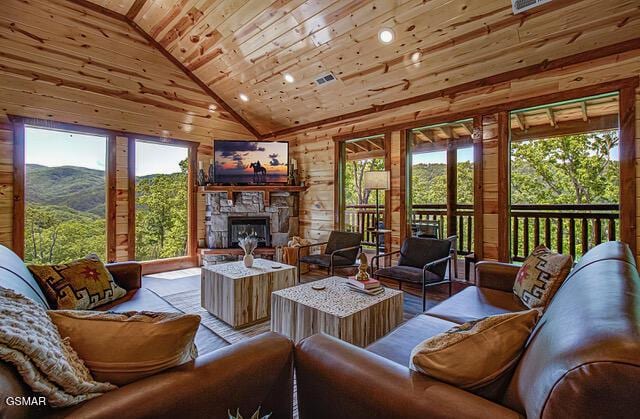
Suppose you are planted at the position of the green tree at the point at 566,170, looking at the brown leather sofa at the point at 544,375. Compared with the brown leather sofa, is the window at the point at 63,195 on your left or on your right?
right

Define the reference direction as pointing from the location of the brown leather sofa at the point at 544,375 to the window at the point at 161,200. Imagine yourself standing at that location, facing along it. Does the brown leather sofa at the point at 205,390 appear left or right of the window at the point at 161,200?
left

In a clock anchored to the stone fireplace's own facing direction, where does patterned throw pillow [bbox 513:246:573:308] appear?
The patterned throw pillow is roughly at 11 o'clock from the stone fireplace.

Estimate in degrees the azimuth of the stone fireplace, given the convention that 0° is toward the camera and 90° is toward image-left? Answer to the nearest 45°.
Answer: approximately 0°

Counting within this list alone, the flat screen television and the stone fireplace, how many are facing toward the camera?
2

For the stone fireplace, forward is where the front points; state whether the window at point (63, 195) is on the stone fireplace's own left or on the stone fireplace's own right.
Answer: on the stone fireplace's own right

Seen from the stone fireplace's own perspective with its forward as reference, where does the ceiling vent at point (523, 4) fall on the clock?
The ceiling vent is roughly at 11 o'clock from the stone fireplace.

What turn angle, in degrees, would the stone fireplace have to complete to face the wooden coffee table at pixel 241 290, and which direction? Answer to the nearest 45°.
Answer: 0° — it already faces it

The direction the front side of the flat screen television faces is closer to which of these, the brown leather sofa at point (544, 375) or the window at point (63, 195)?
the brown leather sofa

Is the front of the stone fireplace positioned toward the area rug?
yes

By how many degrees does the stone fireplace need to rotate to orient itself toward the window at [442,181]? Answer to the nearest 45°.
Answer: approximately 45° to its left

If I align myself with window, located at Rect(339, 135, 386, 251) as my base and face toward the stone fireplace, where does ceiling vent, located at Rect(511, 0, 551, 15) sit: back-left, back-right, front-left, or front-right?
back-left
